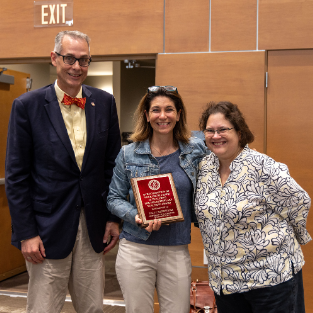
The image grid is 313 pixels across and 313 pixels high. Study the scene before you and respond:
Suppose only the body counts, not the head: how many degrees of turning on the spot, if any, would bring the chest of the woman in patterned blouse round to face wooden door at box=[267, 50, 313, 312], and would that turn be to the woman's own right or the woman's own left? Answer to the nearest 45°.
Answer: approximately 135° to the woman's own right

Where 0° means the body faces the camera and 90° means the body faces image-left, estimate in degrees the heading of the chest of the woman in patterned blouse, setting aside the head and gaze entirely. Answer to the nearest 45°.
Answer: approximately 45°

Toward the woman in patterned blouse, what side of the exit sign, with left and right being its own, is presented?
front

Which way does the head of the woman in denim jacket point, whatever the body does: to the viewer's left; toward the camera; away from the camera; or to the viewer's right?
toward the camera

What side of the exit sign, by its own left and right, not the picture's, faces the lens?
front

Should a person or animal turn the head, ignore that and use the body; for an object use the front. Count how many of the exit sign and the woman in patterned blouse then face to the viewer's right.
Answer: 0

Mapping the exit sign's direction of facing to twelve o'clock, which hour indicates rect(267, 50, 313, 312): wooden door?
The wooden door is roughly at 10 o'clock from the exit sign.

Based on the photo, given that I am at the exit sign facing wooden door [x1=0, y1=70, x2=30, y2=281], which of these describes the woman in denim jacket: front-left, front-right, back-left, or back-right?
back-left

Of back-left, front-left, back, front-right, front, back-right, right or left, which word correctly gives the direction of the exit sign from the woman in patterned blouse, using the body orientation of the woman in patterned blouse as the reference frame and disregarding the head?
right

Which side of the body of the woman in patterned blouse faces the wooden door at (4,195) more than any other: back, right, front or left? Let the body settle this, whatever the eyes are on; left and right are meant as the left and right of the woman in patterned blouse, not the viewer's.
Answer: right

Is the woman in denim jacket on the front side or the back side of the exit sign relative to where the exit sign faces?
on the front side

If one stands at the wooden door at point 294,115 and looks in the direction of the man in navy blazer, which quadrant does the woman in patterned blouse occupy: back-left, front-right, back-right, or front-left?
front-left

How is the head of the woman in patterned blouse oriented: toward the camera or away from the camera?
toward the camera

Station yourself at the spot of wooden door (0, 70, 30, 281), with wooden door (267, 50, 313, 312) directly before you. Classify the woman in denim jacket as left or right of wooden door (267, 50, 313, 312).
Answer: right
